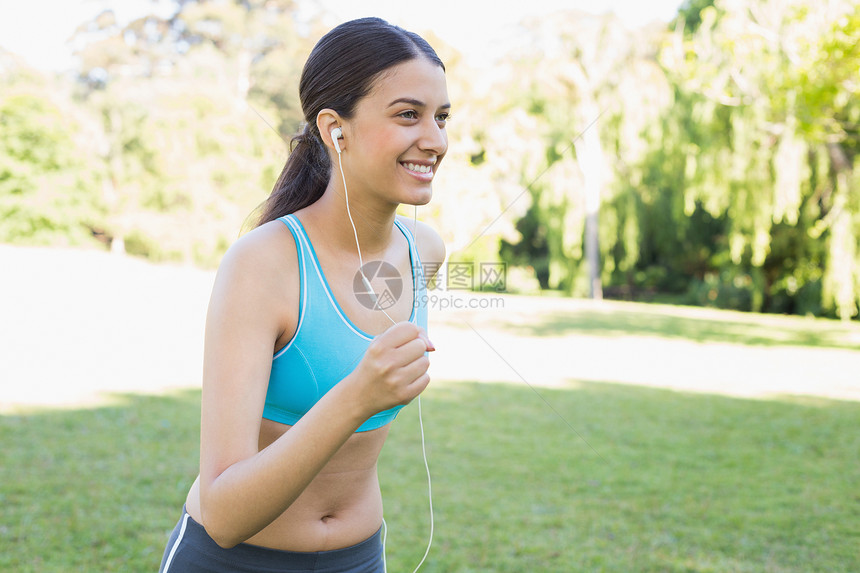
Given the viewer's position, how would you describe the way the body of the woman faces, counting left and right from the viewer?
facing the viewer and to the right of the viewer
